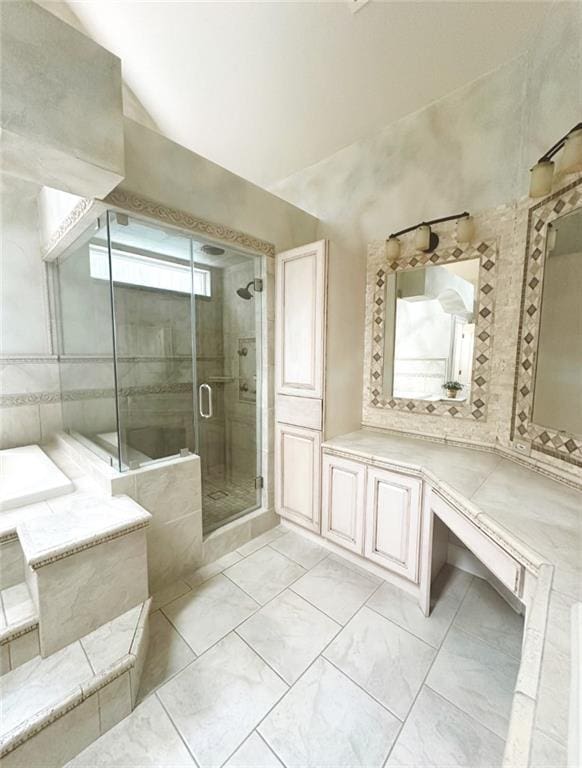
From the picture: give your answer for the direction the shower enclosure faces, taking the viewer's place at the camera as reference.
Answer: facing the viewer and to the right of the viewer

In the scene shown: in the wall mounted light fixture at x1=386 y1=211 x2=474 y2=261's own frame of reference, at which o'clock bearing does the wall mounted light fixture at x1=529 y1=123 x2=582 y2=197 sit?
the wall mounted light fixture at x1=529 y1=123 x2=582 y2=197 is roughly at 9 o'clock from the wall mounted light fixture at x1=386 y1=211 x2=474 y2=261.

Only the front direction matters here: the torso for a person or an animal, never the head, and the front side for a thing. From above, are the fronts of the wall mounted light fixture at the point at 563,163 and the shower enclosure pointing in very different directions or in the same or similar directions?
very different directions

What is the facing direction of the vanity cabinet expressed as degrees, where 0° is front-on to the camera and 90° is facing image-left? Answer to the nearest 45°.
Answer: approximately 45°

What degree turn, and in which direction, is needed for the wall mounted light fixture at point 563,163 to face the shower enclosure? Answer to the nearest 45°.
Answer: approximately 45° to its right

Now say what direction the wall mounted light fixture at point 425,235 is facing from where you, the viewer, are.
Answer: facing the viewer and to the left of the viewer
